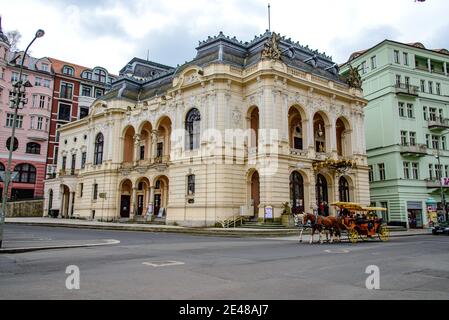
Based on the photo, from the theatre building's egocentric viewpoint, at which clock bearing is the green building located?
The green building is roughly at 10 o'clock from the theatre building.

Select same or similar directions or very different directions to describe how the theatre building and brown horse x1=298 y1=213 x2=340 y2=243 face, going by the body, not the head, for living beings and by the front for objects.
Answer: very different directions

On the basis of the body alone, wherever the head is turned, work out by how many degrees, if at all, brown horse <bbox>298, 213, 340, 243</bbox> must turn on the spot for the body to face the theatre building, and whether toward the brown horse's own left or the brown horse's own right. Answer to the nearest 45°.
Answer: approximately 45° to the brown horse's own right

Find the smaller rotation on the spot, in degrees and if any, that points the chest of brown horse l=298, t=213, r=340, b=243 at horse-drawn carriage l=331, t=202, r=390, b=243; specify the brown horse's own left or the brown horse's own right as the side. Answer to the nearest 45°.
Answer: approximately 135° to the brown horse's own right

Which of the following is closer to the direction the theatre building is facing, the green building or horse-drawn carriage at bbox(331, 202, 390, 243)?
the horse-drawn carriage

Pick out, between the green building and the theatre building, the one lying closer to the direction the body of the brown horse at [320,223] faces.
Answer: the theatre building

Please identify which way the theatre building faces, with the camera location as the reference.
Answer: facing the viewer and to the right of the viewer

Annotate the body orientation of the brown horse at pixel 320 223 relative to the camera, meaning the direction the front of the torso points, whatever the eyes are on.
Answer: to the viewer's left

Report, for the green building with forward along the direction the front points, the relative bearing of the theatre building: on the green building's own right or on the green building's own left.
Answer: on the green building's own right

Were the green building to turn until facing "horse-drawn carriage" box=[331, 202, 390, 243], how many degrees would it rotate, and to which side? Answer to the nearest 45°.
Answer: approximately 45° to its right
